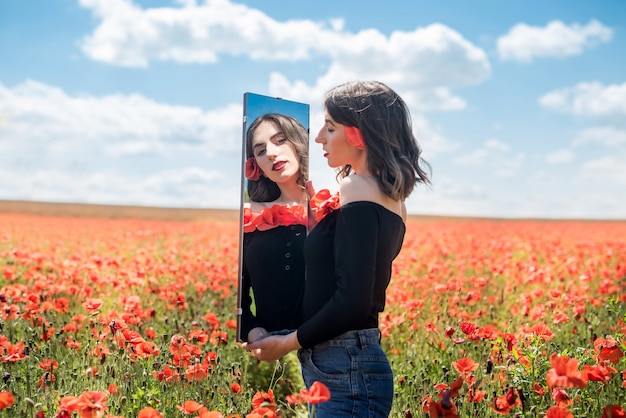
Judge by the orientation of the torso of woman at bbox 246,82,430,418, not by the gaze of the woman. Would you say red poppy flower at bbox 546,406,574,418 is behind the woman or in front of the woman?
behind

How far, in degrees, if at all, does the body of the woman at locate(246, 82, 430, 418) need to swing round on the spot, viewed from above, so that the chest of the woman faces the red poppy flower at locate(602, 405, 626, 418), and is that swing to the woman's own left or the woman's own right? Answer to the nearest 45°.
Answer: approximately 180°

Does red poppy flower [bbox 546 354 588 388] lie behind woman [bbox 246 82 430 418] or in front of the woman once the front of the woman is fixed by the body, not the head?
behind

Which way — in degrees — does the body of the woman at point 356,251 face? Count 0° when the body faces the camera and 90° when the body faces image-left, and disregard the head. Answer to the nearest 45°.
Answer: approximately 90°

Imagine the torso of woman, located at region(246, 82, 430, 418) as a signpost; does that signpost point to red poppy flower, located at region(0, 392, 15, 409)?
yes

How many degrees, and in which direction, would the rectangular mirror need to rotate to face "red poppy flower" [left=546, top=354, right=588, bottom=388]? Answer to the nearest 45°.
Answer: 0° — it already faces it

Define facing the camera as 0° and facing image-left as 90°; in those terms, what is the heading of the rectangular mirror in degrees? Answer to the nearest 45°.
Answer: approximately 315°

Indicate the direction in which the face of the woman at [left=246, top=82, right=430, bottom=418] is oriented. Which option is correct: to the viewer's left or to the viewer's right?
to the viewer's left
